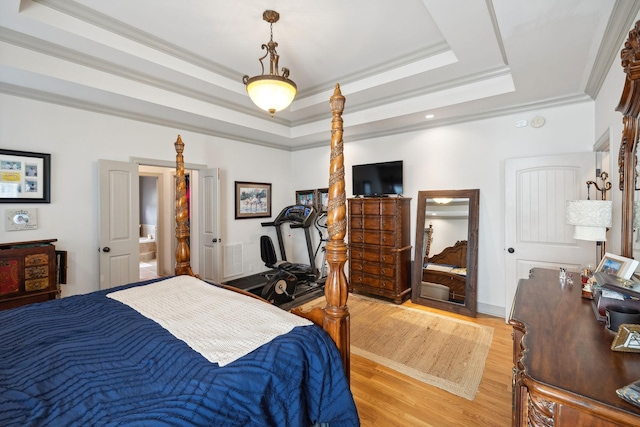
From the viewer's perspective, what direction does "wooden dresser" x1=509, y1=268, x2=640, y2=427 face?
to the viewer's left

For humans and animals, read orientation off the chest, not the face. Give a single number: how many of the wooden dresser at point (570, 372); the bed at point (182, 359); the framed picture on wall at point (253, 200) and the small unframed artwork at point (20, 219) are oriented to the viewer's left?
1

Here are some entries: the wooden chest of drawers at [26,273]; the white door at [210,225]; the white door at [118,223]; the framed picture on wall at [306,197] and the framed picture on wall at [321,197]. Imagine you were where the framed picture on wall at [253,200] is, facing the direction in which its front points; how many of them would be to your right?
3

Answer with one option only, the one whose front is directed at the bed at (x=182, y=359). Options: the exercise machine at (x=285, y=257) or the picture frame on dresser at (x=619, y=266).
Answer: the picture frame on dresser

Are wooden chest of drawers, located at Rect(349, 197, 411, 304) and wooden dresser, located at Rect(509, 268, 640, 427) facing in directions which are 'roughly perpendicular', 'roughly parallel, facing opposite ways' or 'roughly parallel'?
roughly perpendicular

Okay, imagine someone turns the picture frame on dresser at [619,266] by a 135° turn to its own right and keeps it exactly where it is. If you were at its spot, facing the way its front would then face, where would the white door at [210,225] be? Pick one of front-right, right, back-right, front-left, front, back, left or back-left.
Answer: left

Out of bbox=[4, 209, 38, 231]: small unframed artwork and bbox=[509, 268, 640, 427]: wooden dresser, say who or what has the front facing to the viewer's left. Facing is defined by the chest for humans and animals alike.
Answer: the wooden dresser

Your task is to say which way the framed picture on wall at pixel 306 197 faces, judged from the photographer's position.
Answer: facing the viewer and to the left of the viewer

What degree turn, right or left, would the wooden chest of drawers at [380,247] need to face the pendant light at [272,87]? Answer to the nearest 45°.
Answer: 0° — it already faces it

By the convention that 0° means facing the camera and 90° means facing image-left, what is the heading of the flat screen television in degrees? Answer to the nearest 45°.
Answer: approximately 45°

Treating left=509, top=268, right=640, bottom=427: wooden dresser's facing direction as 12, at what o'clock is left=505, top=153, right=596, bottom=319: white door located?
The white door is roughly at 3 o'clock from the wooden dresser.

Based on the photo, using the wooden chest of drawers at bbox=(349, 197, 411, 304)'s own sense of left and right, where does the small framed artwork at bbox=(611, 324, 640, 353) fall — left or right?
on its left

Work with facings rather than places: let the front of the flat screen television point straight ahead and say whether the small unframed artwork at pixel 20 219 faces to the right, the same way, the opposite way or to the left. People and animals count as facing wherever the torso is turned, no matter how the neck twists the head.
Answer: to the left

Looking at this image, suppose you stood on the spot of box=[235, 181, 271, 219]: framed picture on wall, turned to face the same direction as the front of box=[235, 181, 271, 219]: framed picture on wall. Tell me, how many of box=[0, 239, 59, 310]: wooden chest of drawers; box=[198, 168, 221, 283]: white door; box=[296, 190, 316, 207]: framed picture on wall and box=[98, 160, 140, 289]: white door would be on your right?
3
